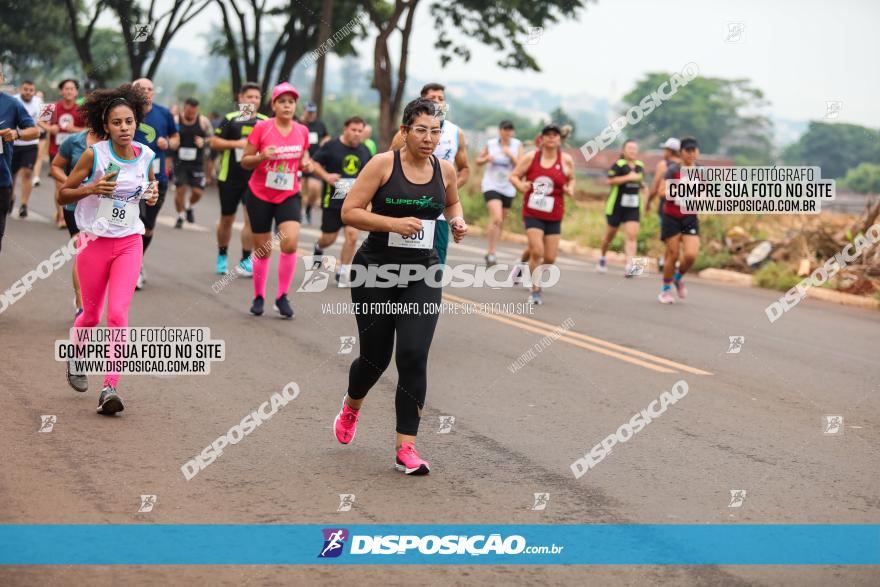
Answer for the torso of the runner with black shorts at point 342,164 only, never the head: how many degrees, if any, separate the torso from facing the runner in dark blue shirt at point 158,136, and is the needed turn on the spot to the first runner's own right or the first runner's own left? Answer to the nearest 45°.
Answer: approximately 90° to the first runner's own right

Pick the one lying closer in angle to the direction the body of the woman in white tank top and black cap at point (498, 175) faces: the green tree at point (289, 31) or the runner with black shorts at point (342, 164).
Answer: the runner with black shorts

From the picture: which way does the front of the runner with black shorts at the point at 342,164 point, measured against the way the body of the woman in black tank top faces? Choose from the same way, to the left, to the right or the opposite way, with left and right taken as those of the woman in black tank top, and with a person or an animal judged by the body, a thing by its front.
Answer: the same way

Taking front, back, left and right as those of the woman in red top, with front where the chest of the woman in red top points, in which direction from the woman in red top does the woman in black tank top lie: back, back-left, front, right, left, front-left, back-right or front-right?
front

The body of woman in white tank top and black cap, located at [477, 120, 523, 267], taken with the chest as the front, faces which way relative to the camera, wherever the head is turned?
toward the camera

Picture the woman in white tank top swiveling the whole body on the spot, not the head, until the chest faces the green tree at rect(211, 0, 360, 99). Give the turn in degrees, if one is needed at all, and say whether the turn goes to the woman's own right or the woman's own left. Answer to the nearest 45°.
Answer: approximately 135° to the woman's own left

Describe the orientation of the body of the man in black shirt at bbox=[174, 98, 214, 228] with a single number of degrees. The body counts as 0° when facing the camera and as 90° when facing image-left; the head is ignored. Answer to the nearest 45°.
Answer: approximately 0°

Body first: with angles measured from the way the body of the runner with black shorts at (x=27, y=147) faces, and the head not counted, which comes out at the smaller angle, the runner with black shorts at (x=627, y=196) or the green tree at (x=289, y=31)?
the runner with black shorts

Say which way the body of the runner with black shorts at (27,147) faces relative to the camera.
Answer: toward the camera

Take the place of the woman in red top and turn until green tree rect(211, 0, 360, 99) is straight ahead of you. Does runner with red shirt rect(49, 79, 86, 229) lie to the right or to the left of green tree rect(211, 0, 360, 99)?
left

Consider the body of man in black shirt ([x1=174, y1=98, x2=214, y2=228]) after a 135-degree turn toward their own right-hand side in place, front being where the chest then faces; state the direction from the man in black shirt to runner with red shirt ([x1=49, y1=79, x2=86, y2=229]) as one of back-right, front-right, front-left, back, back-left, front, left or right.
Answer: left

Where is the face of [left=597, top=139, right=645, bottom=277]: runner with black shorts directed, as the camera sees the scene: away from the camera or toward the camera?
toward the camera

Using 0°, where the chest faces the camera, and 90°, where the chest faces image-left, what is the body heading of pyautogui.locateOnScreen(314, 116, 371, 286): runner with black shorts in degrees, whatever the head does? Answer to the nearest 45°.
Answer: approximately 315°

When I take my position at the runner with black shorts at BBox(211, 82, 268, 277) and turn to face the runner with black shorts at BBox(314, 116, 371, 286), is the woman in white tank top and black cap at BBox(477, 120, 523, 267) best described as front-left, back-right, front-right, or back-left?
front-left

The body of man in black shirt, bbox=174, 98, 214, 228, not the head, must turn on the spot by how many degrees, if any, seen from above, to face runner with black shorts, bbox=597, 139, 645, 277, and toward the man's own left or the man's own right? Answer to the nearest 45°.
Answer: approximately 45° to the man's own left
